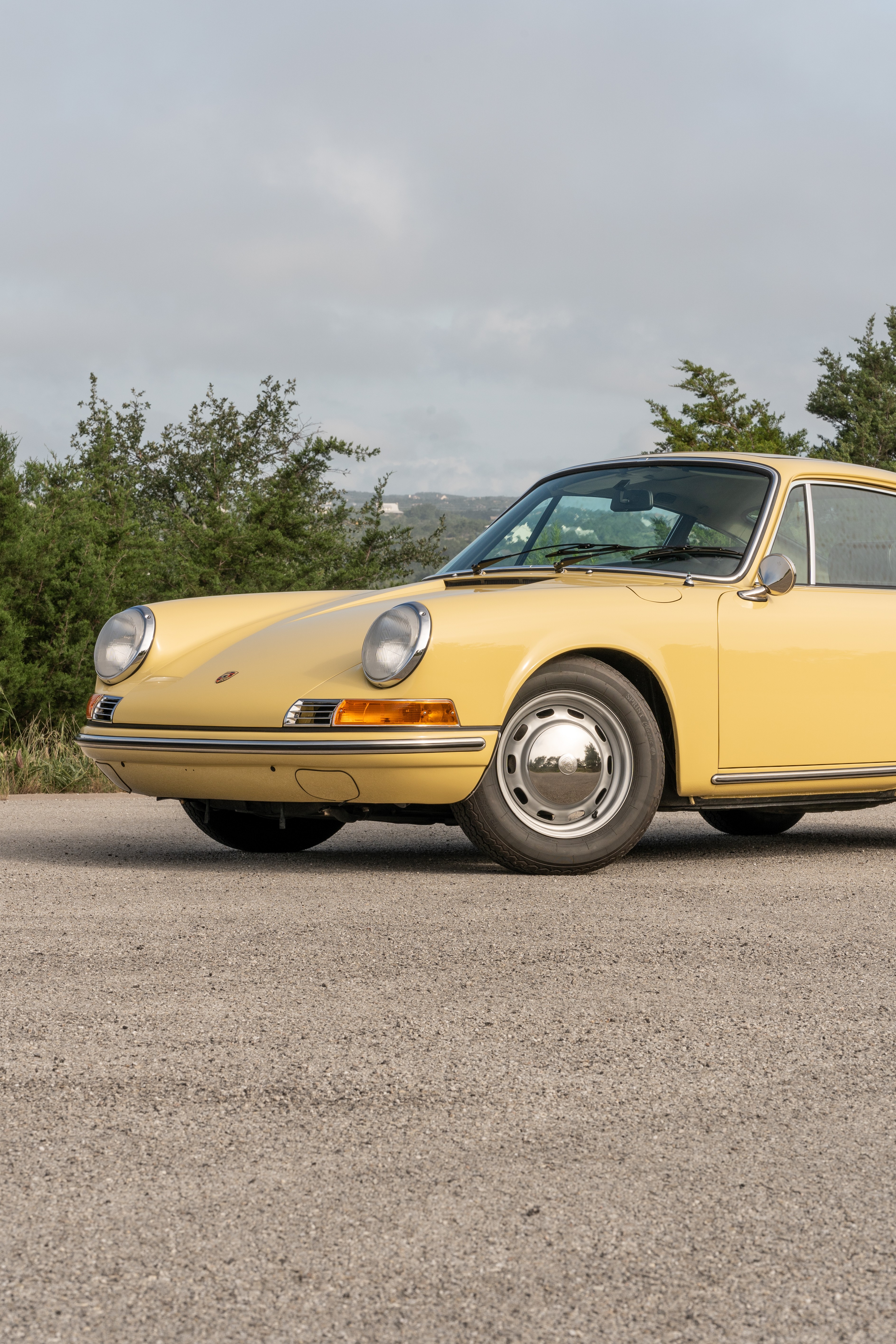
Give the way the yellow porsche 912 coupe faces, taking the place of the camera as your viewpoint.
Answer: facing the viewer and to the left of the viewer
